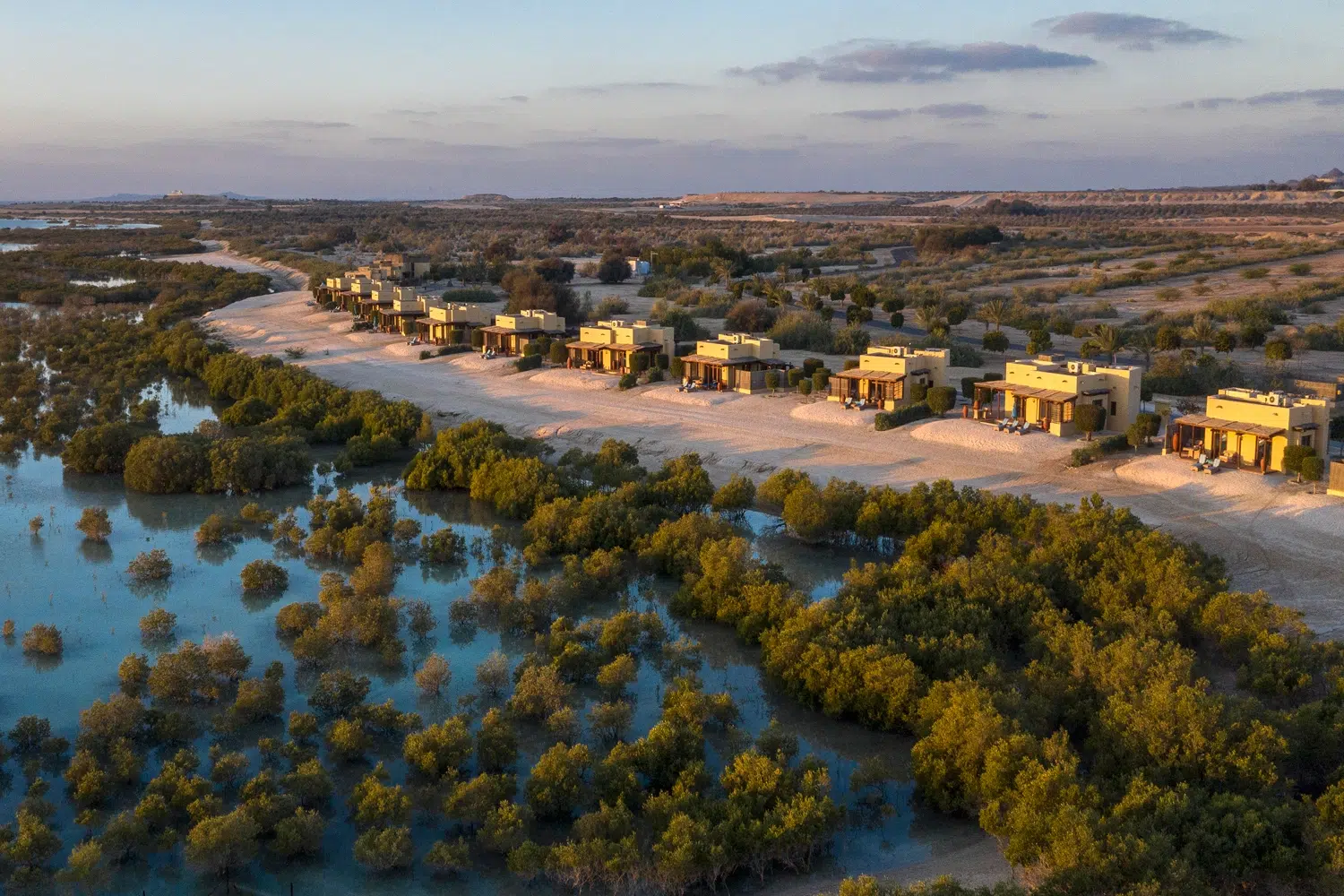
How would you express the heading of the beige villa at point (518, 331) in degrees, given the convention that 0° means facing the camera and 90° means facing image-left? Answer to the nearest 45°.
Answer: approximately 45°

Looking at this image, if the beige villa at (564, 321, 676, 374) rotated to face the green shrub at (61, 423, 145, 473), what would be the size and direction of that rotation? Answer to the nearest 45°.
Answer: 0° — it already faces it

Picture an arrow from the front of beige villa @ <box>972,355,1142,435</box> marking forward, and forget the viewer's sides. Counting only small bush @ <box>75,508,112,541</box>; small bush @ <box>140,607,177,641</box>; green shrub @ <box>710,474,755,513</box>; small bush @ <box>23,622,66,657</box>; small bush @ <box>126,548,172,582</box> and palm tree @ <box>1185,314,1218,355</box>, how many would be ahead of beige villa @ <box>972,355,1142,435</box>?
5

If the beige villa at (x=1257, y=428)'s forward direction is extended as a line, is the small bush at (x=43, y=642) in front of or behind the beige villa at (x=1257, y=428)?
in front

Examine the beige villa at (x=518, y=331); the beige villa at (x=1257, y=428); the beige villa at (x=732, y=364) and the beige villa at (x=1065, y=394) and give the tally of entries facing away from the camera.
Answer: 0

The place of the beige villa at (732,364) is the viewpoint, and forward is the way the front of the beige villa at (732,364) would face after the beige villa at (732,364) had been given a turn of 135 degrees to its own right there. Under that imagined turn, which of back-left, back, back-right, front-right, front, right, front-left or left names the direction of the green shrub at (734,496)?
back

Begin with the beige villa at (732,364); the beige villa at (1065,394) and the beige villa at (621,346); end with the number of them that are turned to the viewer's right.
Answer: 0

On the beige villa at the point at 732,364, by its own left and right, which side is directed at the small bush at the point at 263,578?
front

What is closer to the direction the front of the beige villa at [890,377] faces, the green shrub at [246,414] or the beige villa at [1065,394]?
the green shrub

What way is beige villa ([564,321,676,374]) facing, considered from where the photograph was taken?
facing the viewer and to the left of the viewer

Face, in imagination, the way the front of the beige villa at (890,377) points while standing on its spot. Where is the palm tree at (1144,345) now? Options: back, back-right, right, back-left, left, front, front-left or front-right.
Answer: back

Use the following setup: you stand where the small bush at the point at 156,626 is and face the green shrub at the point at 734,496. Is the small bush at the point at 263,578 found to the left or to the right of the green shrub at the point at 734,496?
left

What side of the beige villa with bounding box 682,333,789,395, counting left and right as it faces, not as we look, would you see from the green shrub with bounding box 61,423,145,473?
front

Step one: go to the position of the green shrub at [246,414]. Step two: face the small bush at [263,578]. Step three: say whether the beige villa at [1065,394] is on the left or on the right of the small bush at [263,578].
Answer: left

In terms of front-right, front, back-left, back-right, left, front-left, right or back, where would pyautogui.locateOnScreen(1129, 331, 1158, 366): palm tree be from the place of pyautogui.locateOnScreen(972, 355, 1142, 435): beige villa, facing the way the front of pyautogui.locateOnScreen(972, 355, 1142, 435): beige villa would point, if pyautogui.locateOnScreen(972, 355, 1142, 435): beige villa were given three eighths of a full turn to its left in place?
left

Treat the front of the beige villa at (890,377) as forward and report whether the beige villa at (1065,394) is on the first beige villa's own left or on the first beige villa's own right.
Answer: on the first beige villa's own left

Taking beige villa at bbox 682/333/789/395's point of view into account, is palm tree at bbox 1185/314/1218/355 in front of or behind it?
behind
